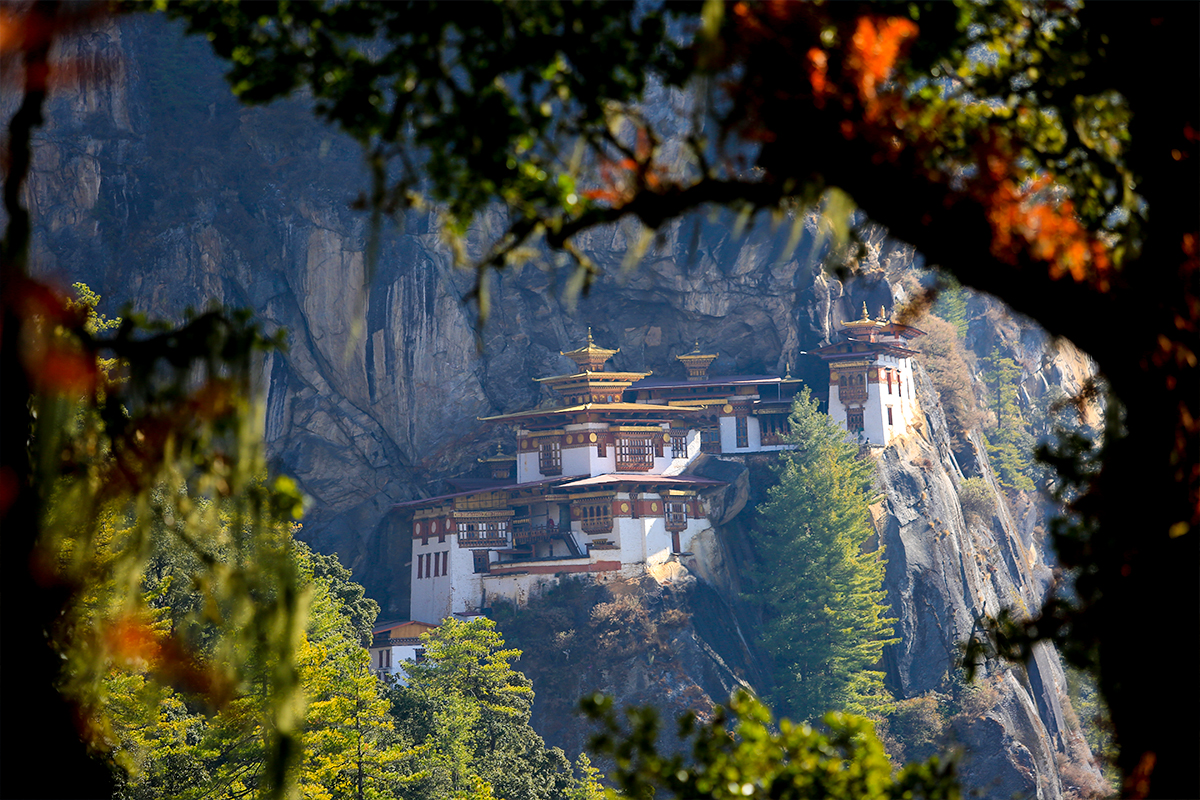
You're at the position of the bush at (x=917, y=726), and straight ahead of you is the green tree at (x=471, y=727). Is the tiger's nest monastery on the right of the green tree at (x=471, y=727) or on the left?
right

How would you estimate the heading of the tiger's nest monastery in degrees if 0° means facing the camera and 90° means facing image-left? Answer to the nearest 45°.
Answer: approximately 0°

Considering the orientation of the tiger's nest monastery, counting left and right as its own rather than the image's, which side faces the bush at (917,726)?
left

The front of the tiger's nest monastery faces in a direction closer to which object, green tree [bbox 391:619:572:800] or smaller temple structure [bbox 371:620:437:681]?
the green tree

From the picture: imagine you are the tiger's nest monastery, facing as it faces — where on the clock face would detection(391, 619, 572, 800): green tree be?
The green tree is roughly at 12 o'clock from the tiger's nest monastery.

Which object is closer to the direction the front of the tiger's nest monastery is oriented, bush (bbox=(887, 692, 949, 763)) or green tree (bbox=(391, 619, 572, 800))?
the green tree
